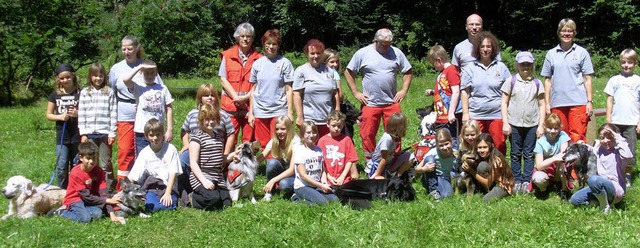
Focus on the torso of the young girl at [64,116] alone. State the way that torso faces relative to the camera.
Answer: toward the camera

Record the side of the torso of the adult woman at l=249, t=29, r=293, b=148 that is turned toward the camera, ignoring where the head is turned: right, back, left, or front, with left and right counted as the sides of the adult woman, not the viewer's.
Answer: front

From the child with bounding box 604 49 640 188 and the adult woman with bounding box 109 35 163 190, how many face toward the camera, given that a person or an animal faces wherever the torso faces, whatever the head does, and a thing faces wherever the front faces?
2

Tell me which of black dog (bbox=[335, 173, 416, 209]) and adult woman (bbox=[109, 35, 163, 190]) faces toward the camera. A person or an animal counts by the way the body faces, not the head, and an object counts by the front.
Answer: the adult woman

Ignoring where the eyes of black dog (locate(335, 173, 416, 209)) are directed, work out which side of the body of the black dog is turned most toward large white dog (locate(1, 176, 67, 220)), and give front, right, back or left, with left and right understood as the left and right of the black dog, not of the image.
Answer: back

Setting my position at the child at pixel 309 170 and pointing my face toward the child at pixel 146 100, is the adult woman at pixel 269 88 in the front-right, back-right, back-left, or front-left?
front-right

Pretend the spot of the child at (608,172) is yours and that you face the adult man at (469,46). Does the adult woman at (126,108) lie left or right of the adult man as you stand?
left

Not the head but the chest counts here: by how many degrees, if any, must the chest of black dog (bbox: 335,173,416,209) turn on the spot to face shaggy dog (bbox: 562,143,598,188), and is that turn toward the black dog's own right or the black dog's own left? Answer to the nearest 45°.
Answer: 0° — it already faces it

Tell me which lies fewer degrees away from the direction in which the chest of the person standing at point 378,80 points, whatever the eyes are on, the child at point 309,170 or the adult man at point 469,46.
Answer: the child

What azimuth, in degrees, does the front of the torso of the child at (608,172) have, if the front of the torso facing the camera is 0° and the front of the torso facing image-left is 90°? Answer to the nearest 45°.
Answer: approximately 45°

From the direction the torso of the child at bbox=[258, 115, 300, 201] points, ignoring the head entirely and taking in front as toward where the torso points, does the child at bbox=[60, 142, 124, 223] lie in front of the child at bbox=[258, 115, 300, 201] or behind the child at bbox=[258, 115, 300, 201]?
in front

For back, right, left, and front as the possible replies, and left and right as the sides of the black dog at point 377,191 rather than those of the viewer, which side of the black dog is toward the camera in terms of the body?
right

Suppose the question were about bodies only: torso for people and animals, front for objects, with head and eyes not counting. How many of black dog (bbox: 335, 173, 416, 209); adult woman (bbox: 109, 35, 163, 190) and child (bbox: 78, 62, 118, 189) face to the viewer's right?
1

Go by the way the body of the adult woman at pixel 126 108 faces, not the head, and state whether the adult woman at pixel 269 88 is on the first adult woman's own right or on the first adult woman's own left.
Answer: on the first adult woman's own left

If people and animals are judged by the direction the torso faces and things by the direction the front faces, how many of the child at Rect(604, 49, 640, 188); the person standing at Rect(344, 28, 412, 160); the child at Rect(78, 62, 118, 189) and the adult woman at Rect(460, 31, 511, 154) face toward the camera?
4

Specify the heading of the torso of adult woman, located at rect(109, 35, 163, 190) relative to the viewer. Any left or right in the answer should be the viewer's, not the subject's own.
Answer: facing the viewer
